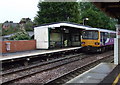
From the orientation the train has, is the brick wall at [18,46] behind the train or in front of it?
in front

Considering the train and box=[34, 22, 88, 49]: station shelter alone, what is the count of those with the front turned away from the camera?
0

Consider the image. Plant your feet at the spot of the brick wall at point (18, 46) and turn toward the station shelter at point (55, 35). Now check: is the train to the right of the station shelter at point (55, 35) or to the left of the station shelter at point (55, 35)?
right

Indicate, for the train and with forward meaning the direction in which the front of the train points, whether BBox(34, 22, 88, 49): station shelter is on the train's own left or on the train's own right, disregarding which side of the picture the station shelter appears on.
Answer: on the train's own right

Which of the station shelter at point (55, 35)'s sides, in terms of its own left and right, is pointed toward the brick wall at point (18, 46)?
right

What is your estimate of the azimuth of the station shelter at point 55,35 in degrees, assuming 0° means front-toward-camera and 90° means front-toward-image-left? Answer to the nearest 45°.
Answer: approximately 315°

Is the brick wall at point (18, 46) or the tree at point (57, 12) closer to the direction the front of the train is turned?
the brick wall

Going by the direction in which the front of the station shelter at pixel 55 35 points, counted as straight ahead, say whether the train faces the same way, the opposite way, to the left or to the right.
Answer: to the right

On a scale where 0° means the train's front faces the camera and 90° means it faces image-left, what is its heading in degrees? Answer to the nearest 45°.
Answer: approximately 45°

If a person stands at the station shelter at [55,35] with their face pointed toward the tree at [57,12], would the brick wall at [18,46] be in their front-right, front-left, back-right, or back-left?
back-left

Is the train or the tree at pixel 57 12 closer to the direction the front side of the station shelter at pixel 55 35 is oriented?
the train

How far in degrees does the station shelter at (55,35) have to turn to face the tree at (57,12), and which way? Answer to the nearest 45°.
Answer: approximately 135° to its left

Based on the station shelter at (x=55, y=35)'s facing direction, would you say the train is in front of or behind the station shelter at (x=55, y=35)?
in front

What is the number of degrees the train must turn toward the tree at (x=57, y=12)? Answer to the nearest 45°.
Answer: approximately 90° to its right
